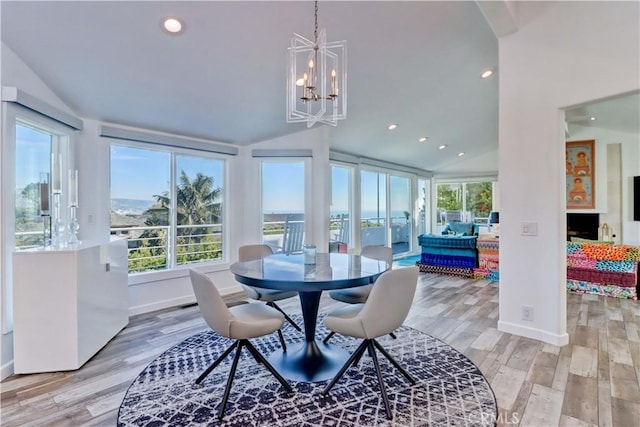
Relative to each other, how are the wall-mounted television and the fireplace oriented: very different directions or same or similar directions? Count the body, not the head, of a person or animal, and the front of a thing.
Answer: same or similar directions

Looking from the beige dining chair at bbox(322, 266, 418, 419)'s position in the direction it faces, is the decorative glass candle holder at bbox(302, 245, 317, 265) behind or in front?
in front

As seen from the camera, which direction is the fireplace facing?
toward the camera

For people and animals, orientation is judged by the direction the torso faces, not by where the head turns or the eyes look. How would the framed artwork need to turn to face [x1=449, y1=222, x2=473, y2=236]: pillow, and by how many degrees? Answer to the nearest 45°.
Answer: approximately 45° to its right

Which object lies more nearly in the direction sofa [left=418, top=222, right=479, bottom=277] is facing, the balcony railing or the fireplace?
the fireplace

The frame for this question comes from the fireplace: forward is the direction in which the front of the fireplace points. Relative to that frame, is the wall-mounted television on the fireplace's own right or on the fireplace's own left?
on the fireplace's own left

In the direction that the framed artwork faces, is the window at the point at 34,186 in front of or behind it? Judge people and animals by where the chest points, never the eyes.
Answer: in front

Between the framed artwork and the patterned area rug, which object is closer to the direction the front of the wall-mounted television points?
the patterned area rug

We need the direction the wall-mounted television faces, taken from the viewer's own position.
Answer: facing the viewer

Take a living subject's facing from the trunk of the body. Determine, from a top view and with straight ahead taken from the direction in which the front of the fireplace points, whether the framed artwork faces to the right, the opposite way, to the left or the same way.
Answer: the same way

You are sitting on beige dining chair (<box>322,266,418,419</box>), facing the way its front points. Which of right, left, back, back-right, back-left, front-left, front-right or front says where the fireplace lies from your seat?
right

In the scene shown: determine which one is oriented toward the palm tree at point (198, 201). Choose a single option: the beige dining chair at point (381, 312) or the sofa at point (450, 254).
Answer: the beige dining chair
